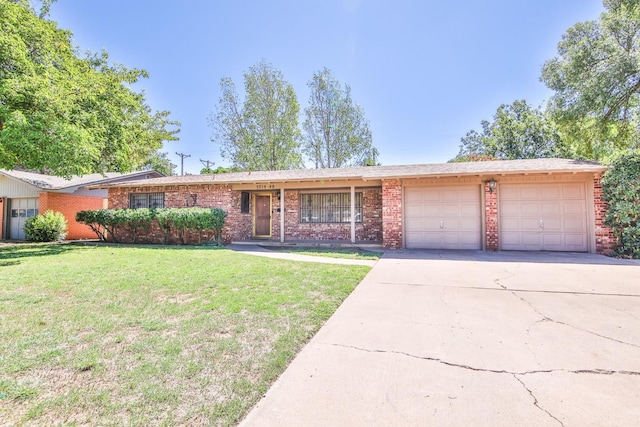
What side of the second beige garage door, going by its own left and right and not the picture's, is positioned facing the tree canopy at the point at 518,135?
back

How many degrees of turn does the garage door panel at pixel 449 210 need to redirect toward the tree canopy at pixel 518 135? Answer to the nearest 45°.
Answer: approximately 180°

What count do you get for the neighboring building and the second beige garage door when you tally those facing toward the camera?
2

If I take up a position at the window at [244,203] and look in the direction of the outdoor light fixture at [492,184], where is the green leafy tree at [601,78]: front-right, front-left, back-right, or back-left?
front-left

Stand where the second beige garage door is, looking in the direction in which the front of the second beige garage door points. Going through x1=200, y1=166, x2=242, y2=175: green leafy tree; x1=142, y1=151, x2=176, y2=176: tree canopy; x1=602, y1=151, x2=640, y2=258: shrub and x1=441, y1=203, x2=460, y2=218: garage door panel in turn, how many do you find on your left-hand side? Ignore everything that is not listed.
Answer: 1

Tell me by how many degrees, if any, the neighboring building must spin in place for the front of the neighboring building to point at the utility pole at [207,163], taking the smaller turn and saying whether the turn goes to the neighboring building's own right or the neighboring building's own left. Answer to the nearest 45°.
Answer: approximately 135° to the neighboring building's own left

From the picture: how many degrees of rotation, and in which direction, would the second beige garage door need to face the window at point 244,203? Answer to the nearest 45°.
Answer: approximately 90° to its right

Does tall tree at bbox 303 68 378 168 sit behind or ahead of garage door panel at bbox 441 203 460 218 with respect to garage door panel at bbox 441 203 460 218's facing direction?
behind

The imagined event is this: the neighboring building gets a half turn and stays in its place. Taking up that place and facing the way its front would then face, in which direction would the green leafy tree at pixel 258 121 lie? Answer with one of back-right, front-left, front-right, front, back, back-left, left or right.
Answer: right

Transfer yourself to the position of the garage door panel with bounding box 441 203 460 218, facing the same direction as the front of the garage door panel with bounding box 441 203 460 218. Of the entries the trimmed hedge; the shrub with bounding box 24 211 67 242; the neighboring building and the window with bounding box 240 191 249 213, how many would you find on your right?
4

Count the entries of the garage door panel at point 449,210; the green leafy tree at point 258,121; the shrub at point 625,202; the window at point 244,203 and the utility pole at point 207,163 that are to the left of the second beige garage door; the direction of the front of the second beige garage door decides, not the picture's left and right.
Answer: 1

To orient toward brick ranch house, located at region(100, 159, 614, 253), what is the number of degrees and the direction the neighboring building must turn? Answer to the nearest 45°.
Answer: approximately 45° to its left

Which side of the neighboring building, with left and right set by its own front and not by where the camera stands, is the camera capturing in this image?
front

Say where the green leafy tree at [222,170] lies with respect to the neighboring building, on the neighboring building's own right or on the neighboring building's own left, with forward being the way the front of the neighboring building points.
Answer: on the neighboring building's own left

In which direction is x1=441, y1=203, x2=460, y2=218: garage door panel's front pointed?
toward the camera

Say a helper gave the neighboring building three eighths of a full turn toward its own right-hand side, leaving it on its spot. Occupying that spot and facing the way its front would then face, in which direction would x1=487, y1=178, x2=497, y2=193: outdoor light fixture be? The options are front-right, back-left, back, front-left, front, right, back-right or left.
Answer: back

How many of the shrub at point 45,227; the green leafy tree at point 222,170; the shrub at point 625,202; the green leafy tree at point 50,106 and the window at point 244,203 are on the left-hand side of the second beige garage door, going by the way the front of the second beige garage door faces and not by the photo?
1
